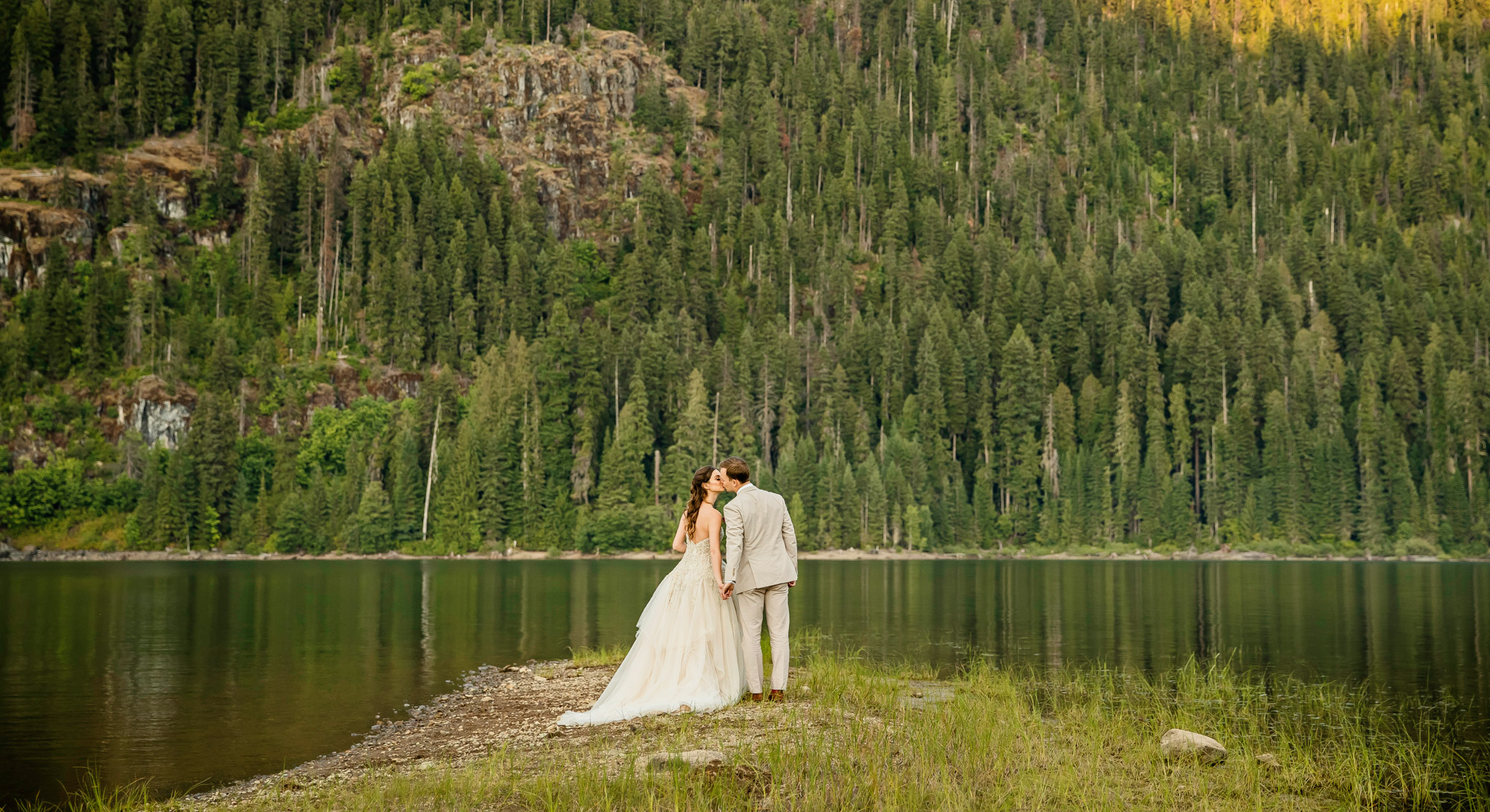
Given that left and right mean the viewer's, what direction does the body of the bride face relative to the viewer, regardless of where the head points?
facing away from the viewer and to the right of the viewer

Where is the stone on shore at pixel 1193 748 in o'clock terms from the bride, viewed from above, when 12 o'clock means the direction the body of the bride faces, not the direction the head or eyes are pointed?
The stone on shore is roughly at 2 o'clock from the bride.

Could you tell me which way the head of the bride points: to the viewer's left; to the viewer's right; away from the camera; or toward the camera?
to the viewer's right

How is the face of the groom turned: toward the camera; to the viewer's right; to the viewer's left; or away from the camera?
to the viewer's left

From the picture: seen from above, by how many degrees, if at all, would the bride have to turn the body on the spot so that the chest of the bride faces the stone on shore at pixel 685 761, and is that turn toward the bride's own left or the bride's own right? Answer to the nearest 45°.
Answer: approximately 135° to the bride's own right
